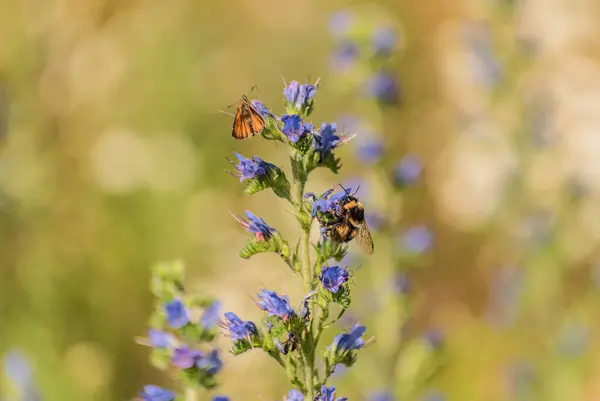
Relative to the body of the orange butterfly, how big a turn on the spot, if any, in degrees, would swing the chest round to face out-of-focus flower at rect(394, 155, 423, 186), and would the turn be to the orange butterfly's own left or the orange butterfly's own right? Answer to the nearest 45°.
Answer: approximately 45° to the orange butterfly's own right

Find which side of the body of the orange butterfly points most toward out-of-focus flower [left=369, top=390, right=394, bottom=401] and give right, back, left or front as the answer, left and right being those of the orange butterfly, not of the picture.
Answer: front
